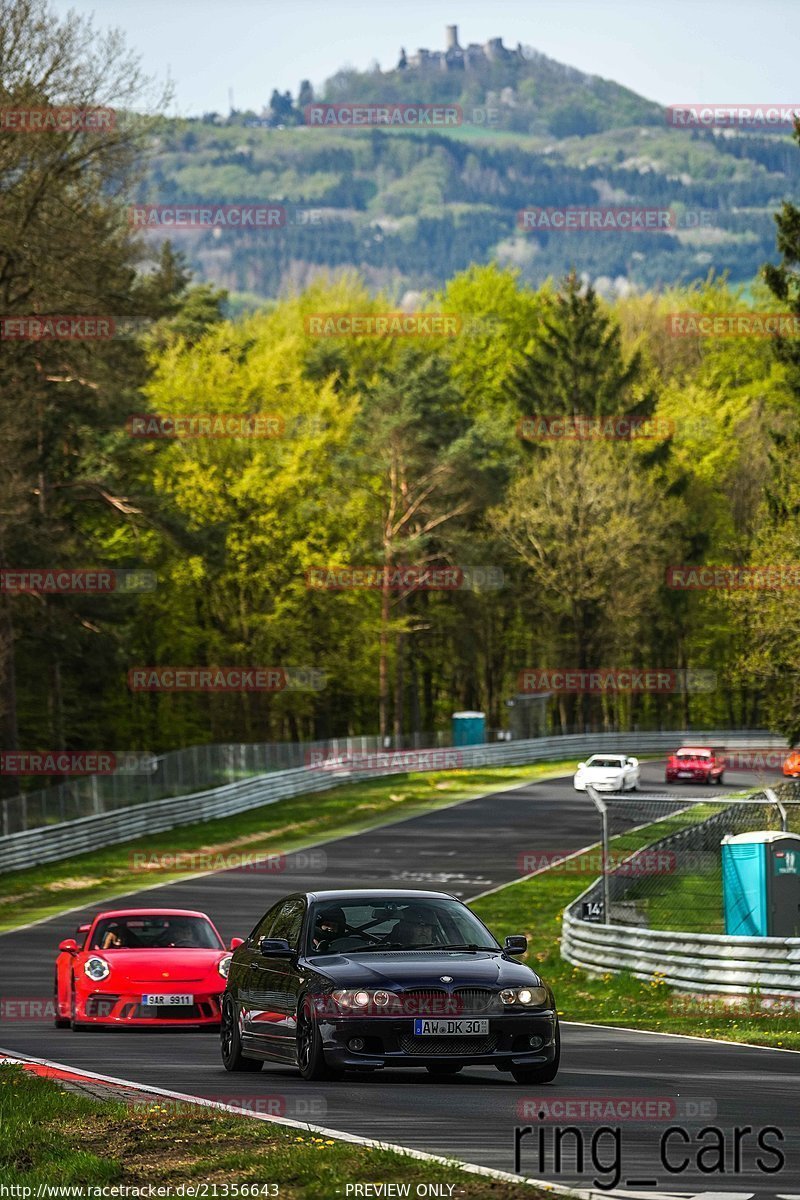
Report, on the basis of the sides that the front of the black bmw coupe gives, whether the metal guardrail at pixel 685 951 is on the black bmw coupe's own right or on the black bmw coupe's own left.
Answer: on the black bmw coupe's own left

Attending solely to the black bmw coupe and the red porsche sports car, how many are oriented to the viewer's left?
0

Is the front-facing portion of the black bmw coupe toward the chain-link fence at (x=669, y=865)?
no

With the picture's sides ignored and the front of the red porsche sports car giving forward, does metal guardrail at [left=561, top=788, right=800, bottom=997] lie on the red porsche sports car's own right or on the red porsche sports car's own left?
on the red porsche sports car's own left

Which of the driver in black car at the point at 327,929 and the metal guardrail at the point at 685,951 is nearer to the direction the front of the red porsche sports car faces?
the driver in black car

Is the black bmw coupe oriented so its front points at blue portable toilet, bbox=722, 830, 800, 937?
no

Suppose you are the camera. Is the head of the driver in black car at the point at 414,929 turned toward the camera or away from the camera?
toward the camera

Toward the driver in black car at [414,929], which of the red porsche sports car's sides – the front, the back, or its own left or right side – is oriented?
front

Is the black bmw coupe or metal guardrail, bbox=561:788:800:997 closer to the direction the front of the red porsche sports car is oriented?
the black bmw coupe

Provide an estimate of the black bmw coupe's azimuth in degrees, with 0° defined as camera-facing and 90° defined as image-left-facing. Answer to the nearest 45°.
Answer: approximately 315°

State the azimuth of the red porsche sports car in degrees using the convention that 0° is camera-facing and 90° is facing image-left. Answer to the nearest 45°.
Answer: approximately 0°
